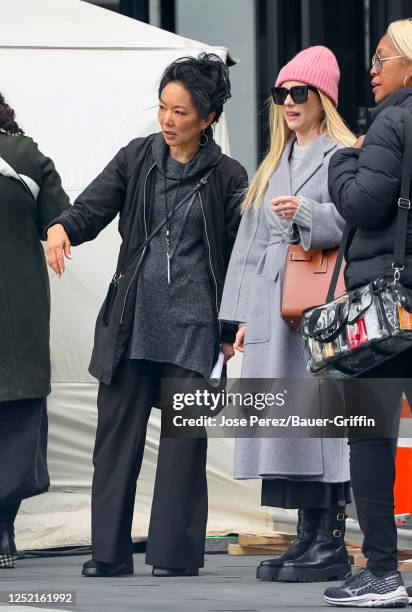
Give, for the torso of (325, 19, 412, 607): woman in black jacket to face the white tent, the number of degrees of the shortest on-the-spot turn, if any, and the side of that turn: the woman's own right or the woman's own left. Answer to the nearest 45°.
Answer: approximately 45° to the woman's own right

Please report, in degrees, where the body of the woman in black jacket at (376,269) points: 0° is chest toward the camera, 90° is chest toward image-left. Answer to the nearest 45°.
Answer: approximately 90°

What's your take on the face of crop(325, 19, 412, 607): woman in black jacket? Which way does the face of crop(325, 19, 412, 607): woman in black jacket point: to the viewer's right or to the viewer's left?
to the viewer's left

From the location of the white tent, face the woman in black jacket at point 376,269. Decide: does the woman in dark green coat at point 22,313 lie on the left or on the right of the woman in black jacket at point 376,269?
right

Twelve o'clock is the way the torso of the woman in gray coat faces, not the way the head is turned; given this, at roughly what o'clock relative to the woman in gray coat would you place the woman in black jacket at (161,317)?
The woman in black jacket is roughly at 2 o'clock from the woman in gray coat.

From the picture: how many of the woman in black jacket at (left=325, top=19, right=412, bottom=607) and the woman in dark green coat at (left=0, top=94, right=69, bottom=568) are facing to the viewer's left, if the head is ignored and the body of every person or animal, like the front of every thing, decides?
1

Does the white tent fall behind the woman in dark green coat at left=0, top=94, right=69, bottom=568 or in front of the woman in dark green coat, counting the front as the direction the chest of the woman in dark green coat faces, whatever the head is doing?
in front

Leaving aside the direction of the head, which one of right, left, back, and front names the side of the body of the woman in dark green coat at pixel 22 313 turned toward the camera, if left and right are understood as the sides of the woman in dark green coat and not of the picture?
back

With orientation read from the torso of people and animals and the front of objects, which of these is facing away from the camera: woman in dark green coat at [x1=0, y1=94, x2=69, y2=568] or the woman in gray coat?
the woman in dark green coat

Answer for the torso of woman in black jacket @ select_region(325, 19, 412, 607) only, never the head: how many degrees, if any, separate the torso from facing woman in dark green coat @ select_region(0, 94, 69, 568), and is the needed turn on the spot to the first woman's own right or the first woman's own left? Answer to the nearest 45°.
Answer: approximately 45° to the first woman's own right
